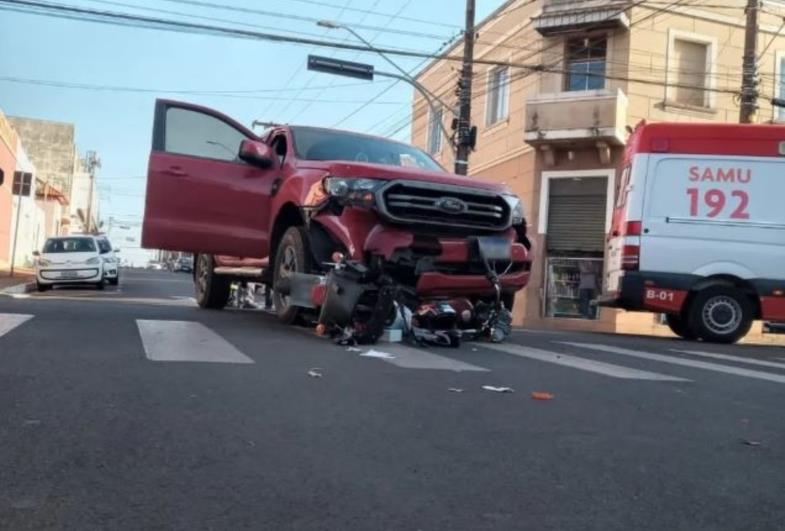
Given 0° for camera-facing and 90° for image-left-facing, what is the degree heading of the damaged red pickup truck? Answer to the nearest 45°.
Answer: approximately 315°

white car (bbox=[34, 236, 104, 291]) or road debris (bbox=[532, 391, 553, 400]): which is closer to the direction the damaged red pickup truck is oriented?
the road debris

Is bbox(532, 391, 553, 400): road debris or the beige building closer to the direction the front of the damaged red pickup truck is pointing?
the road debris

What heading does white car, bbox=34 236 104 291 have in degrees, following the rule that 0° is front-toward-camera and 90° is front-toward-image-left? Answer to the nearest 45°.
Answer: approximately 0°

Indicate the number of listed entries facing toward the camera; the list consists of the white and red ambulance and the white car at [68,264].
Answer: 1

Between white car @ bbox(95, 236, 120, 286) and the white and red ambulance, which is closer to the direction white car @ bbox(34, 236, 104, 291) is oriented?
the white and red ambulance

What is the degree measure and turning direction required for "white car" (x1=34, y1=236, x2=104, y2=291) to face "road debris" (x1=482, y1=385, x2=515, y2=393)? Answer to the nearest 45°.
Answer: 0° — it already faces it

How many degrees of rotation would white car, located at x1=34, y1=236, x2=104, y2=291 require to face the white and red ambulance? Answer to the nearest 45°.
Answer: approximately 45° to its left

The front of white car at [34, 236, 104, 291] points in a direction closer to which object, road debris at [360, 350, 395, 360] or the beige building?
the road debris
